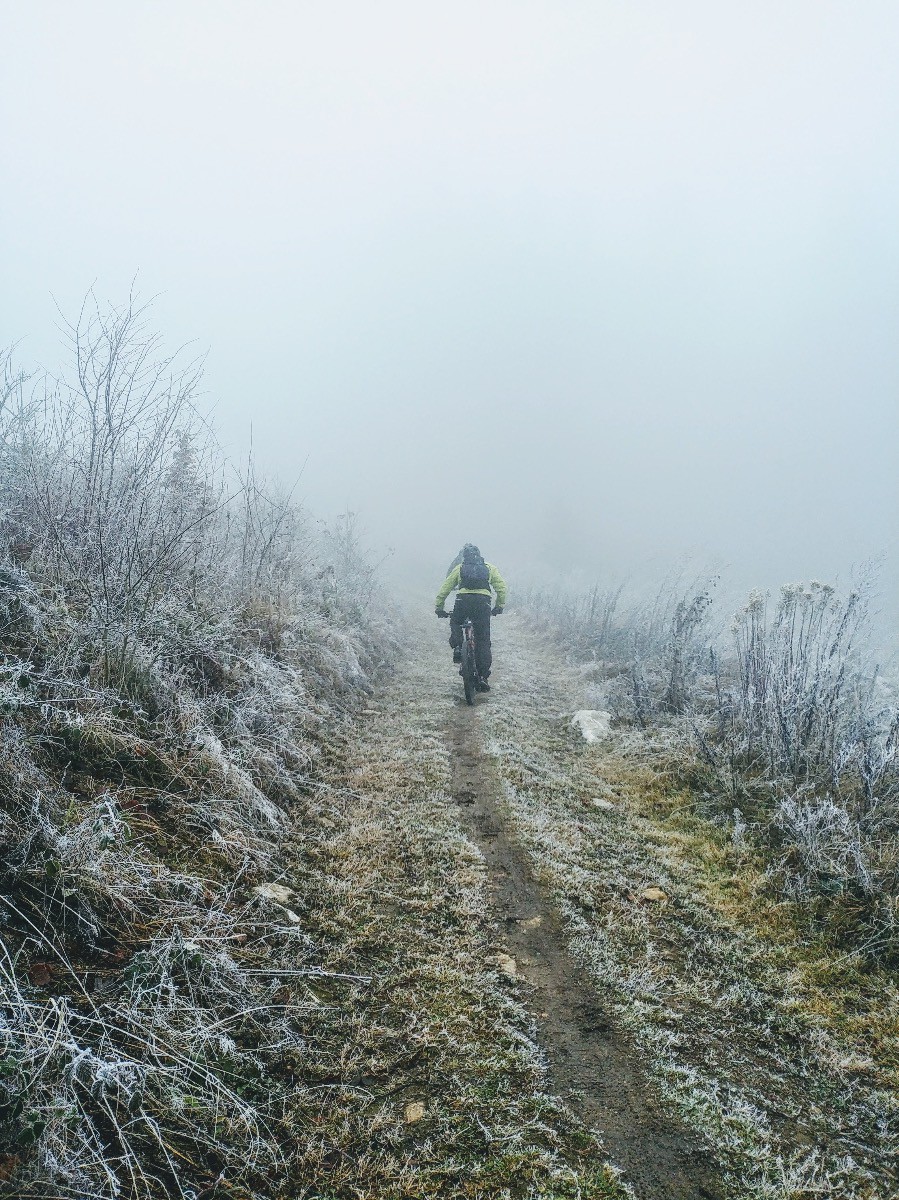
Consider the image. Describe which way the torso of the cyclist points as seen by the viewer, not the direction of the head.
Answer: away from the camera

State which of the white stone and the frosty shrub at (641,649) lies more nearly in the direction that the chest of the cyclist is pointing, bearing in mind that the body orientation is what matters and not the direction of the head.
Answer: the frosty shrub

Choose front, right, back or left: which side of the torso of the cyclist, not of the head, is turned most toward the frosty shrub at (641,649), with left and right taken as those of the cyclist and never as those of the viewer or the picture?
right

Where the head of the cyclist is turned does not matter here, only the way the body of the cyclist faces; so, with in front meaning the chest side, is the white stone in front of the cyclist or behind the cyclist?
behind
